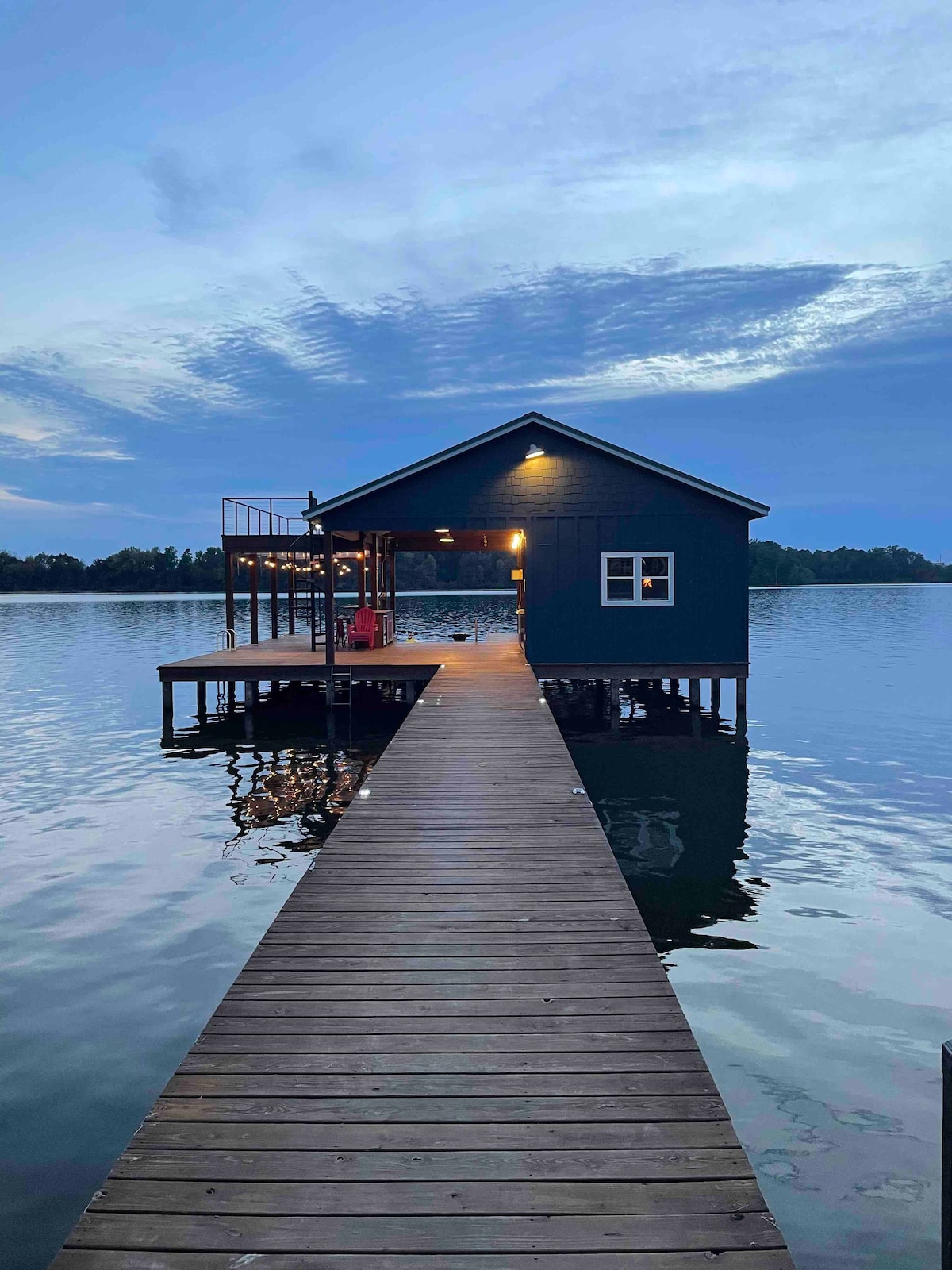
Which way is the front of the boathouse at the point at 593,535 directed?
toward the camera

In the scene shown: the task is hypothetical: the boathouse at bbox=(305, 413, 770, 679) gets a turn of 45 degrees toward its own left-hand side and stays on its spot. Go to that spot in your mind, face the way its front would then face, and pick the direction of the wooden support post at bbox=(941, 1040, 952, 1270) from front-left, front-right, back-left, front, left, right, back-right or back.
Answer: front-right
